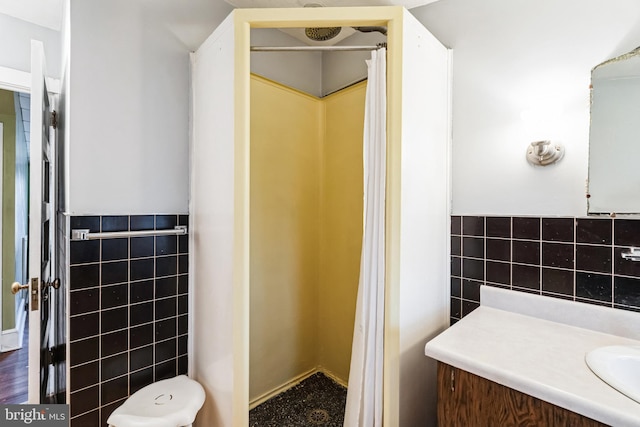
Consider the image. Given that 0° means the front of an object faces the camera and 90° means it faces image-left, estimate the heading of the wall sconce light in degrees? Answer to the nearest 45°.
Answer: approximately 45°

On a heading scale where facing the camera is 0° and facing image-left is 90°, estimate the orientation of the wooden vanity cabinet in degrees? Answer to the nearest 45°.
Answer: approximately 45°

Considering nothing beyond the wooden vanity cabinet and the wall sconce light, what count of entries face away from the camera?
0
